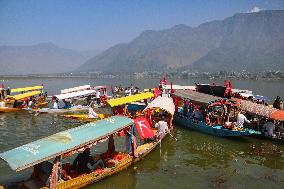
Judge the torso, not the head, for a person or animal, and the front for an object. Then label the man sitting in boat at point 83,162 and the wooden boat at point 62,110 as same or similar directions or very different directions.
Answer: very different directions

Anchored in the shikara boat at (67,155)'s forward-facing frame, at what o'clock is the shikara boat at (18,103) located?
the shikara boat at (18,103) is roughly at 10 o'clock from the shikara boat at (67,155).

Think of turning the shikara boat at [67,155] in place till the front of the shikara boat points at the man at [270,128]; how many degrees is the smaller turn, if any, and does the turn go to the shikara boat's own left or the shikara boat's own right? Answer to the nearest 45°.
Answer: approximately 45° to the shikara boat's own right

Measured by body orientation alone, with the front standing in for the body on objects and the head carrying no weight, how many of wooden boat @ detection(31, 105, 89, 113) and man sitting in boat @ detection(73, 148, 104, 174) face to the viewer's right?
1

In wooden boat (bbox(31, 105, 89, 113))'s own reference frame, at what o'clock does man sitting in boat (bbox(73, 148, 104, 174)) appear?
The man sitting in boat is roughly at 9 o'clock from the wooden boat.

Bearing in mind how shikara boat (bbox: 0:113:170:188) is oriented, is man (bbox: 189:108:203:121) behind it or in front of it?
in front

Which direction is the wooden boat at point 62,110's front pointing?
to the viewer's left

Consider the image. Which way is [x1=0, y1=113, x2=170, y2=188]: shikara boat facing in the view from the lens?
facing away from the viewer and to the right of the viewer

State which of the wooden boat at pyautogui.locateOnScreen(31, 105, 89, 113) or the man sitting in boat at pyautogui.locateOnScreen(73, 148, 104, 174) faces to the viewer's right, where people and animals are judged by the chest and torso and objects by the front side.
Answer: the man sitting in boat

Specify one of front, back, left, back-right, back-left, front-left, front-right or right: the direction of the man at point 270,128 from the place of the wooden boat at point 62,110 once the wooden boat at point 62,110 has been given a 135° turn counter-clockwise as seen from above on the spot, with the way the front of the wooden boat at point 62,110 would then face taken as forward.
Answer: front

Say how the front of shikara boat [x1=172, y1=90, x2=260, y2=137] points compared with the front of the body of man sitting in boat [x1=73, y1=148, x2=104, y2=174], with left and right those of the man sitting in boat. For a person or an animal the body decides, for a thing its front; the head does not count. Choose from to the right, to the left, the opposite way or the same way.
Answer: to the right

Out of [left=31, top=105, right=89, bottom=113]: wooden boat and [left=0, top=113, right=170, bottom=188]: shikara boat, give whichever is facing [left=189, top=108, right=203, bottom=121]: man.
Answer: the shikara boat

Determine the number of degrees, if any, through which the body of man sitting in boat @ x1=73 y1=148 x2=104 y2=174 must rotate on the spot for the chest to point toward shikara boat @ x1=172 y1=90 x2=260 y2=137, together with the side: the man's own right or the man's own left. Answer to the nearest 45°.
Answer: approximately 45° to the man's own left
